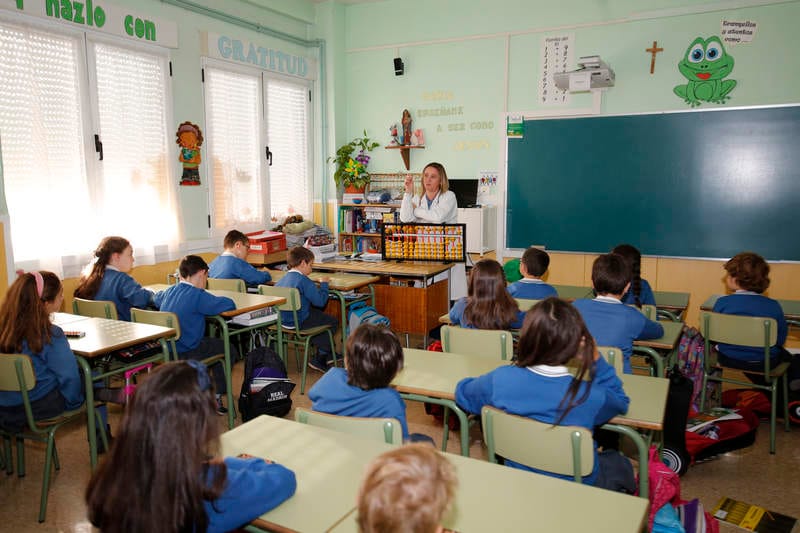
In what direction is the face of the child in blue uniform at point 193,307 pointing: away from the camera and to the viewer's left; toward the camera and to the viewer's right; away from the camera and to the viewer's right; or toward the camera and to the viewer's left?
away from the camera and to the viewer's right

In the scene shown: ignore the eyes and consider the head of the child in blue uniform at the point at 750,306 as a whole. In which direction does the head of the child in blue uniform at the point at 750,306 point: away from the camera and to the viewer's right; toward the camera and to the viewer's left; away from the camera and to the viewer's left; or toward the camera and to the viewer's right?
away from the camera and to the viewer's left

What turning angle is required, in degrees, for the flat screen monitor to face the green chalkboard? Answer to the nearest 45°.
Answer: approximately 90° to its left

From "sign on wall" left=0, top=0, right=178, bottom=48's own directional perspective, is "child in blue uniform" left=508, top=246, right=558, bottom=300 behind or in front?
in front

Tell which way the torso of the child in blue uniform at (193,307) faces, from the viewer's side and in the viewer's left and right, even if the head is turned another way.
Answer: facing away from the viewer and to the right of the viewer

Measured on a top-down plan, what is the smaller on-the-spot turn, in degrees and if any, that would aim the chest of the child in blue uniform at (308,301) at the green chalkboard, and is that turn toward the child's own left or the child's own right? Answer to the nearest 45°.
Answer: approximately 45° to the child's own right

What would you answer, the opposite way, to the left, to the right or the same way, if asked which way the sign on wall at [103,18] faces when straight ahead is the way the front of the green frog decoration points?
to the left

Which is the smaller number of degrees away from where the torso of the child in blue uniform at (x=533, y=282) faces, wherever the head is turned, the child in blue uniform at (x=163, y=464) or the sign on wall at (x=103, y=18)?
the sign on wall

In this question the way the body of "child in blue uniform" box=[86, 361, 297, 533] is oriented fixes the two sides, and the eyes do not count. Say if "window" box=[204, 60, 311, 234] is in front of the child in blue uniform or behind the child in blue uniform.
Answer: in front

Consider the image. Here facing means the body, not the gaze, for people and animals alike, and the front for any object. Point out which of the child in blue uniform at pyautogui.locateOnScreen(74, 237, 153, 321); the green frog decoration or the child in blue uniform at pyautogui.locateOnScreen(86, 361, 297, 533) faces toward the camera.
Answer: the green frog decoration

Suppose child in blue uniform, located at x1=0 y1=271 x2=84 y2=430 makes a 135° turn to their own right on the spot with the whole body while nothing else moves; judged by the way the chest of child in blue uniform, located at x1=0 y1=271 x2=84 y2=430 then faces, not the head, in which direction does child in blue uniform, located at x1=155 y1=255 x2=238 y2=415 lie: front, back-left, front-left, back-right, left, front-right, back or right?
back-left

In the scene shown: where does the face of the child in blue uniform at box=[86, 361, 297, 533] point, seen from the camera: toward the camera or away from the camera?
away from the camera

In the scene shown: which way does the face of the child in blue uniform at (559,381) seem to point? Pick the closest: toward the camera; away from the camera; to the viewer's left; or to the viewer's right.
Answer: away from the camera

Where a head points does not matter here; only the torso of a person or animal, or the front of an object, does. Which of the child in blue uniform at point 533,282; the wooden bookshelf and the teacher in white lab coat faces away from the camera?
the child in blue uniform

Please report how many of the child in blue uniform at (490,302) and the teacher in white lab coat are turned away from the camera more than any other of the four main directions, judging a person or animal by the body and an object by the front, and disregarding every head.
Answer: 1
